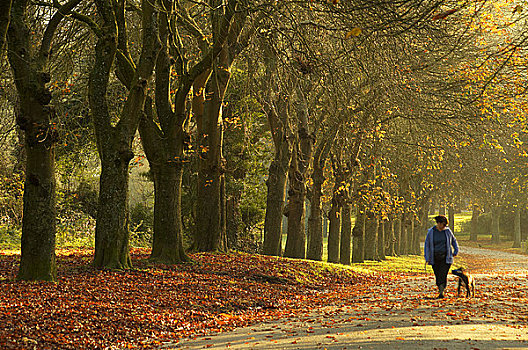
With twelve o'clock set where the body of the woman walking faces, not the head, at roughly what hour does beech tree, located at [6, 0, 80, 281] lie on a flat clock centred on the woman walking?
The beech tree is roughly at 2 o'clock from the woman walking.

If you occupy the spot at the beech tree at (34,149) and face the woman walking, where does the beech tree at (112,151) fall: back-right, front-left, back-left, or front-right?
front-left

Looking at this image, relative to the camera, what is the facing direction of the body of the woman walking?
toward the camera

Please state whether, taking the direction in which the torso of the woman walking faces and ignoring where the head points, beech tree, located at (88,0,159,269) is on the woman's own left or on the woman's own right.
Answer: on the woman's own right
